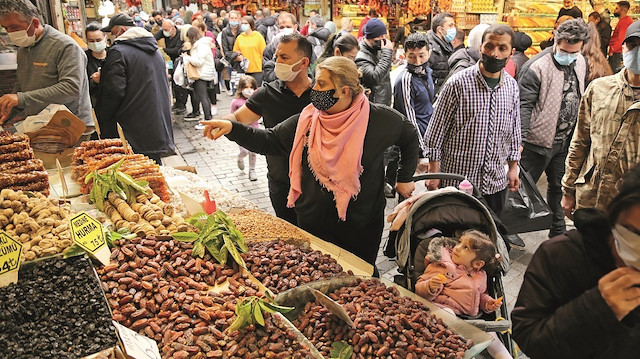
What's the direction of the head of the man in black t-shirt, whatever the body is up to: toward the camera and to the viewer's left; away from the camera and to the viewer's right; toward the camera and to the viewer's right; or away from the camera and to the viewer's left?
toward the camera and to the viewer's left

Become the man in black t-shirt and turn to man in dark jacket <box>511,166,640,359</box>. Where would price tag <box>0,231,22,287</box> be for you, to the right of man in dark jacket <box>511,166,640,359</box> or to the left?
right

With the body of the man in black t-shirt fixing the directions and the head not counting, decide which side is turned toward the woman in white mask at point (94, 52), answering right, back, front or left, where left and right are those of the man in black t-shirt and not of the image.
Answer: right

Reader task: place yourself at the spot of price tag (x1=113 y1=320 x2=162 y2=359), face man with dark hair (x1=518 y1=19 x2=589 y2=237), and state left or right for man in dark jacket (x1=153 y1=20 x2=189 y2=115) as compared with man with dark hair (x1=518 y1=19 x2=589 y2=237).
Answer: left

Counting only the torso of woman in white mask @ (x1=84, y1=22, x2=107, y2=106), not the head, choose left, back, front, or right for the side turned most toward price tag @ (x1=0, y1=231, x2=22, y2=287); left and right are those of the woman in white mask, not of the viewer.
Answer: front

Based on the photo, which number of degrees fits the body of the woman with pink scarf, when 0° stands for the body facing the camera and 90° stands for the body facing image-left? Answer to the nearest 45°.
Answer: approximately 45°

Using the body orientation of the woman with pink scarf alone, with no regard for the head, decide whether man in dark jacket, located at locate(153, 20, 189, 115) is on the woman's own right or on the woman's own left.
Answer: on the woman's own right

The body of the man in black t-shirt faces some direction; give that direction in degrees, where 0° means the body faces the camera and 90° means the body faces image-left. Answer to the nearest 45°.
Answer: approximately 45°

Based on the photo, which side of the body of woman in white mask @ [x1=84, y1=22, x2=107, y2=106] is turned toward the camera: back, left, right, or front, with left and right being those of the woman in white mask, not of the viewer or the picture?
front

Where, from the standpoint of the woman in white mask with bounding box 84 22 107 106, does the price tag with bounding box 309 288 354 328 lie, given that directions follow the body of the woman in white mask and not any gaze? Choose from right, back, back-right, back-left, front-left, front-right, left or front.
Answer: front
